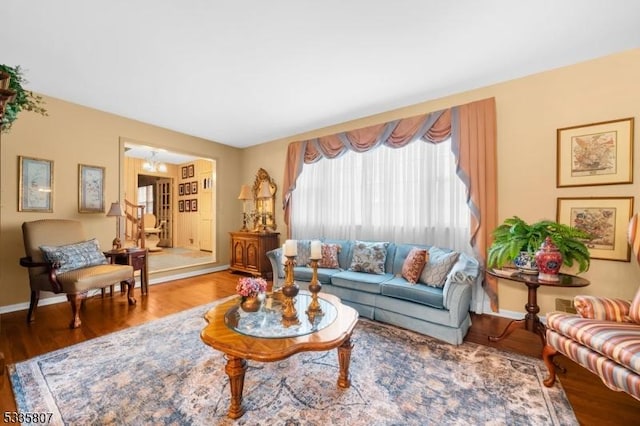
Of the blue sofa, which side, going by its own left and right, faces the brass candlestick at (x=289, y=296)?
front

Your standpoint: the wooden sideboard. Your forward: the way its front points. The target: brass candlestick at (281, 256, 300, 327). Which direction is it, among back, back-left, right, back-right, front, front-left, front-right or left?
front-left

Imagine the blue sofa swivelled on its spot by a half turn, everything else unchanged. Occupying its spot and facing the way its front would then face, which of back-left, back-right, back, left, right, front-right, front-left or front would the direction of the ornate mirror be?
left

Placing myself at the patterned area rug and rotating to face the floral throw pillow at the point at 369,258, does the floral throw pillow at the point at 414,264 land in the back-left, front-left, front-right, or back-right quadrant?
front-right

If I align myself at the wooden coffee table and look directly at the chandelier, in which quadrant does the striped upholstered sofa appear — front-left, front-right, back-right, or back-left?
back-right

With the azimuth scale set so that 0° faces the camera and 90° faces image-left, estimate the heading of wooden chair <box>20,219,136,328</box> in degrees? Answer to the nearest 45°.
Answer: approximately 315°

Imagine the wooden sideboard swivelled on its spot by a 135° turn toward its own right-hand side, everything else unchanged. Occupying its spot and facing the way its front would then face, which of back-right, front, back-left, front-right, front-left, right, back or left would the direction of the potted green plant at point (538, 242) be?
back-right

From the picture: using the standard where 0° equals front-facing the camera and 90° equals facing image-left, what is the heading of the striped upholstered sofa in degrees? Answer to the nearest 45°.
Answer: approximately 45°

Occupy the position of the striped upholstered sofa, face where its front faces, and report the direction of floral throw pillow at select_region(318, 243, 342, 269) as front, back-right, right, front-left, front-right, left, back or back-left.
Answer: front-right

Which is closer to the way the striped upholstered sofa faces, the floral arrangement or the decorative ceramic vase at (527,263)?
the floral arrangement

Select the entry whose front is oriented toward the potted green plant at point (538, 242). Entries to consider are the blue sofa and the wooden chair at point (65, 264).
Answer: the wooden chair

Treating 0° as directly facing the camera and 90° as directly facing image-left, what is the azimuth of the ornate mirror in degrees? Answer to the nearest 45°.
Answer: approximately 45°

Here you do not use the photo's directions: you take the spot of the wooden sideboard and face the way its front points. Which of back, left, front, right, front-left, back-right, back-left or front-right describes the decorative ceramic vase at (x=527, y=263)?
left

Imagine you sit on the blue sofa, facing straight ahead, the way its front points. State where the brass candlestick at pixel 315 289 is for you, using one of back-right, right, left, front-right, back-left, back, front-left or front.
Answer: front

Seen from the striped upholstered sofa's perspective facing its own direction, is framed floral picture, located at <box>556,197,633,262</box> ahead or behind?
behind

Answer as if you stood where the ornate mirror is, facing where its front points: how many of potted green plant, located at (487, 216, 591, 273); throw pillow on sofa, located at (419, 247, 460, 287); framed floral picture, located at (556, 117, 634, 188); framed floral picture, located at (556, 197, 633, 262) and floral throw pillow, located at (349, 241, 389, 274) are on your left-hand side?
5

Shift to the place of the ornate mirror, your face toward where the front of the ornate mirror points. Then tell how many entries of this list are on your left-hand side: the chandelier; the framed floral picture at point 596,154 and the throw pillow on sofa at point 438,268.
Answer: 2

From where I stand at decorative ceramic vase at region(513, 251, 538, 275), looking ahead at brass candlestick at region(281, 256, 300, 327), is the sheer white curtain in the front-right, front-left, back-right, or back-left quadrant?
front-right

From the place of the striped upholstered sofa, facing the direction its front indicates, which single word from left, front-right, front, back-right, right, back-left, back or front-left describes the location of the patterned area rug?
front

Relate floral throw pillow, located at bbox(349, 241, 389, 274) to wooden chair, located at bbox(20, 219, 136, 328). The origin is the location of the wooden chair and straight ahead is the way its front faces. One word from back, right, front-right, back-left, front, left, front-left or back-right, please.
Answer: front

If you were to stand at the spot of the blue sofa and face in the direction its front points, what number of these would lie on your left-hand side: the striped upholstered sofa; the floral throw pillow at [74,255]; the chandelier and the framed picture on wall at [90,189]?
1

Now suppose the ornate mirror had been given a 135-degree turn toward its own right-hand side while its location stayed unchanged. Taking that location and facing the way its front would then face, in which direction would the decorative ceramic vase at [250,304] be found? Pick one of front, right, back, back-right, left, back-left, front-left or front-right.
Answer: back
